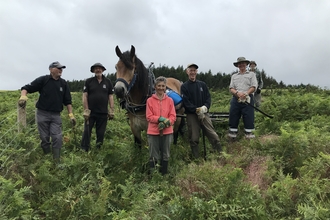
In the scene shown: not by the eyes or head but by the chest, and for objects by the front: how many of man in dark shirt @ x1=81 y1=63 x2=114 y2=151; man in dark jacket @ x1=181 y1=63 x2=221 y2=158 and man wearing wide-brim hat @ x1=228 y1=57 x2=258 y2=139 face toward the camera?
3

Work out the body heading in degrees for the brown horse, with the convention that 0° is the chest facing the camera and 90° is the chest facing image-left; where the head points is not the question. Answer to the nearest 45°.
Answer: approximately 45°

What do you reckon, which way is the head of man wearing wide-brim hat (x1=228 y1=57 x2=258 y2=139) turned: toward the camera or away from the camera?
toward the camera

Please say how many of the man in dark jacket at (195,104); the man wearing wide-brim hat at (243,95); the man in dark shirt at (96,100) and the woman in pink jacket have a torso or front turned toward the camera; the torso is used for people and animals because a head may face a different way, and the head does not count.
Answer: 4

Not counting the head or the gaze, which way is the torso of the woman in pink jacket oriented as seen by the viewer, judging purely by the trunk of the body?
toward the camera

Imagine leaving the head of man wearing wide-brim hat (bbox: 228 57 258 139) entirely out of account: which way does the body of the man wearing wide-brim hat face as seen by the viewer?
toward the camera

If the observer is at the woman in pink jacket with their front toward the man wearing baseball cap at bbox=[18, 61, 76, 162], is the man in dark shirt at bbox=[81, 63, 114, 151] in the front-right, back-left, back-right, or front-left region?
front-right

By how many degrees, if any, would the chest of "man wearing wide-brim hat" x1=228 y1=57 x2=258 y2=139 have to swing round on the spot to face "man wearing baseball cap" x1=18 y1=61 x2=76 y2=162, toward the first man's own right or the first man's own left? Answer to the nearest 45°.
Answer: approximately 45° to the first man's own right
